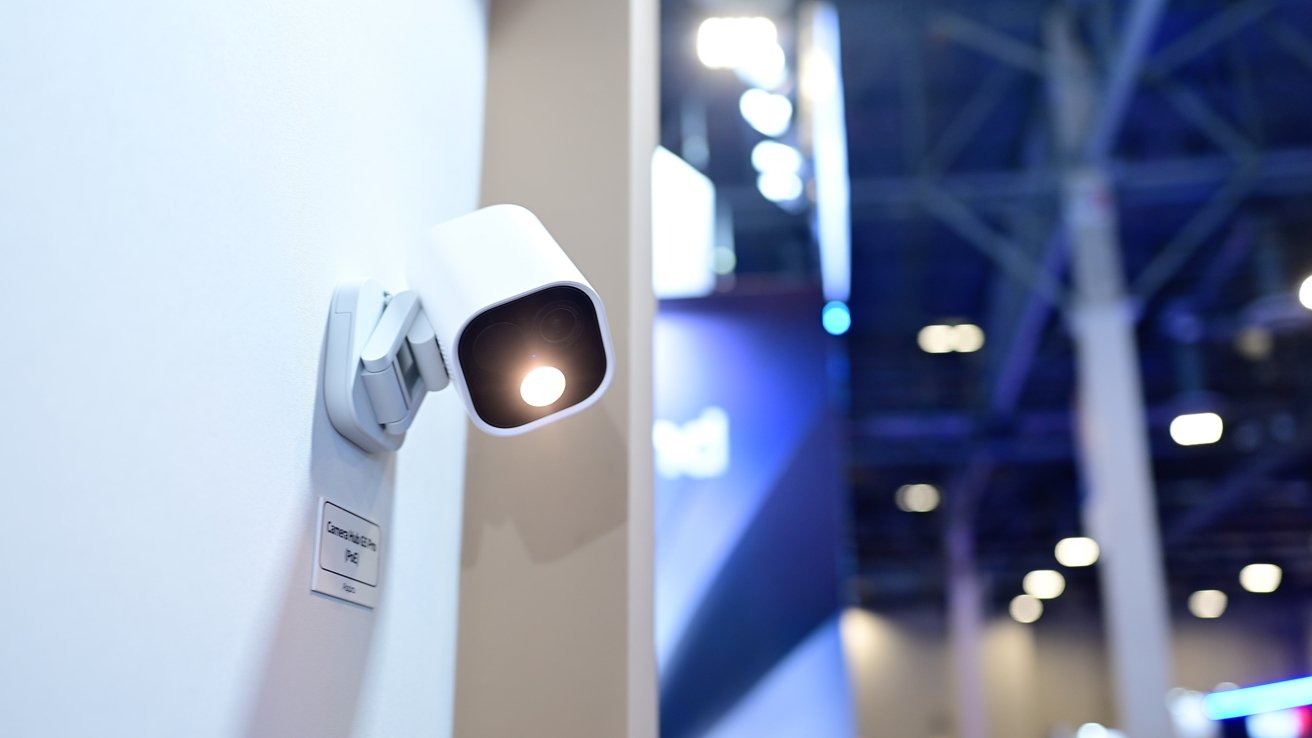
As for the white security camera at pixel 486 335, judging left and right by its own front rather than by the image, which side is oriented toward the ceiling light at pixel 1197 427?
left

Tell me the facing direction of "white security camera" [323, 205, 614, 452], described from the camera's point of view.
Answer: facing the viewer and to the right of the viewer

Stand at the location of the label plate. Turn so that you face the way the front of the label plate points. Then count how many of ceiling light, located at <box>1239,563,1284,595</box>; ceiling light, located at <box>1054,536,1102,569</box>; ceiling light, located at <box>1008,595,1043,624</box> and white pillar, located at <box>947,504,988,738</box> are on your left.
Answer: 4

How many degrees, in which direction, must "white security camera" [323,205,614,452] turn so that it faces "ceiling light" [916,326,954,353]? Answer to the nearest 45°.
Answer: approximately 90° to its left

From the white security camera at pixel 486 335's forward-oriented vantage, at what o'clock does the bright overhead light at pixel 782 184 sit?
The bright overhead light is roughly at 8 o'clock from the white security camera.

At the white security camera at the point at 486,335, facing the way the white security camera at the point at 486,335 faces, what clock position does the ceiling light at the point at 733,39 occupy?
The ceiling light is roughly at 8 o'clock from the white security camera.

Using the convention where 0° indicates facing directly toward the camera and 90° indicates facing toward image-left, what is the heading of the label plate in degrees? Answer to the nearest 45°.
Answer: approximately 315°

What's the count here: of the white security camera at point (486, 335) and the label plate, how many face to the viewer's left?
0

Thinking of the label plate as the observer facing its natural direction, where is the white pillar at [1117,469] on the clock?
The white pillar is roughly at 9 o'clock from the label plate.

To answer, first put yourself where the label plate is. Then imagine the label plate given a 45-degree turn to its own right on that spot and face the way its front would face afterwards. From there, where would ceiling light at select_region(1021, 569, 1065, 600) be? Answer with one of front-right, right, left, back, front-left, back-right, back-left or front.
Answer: back-left

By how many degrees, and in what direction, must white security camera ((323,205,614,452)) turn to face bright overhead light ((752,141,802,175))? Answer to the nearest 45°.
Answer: approximately 135° to its left

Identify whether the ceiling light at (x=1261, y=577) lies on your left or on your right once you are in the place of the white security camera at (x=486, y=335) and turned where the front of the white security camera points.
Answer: on your left
